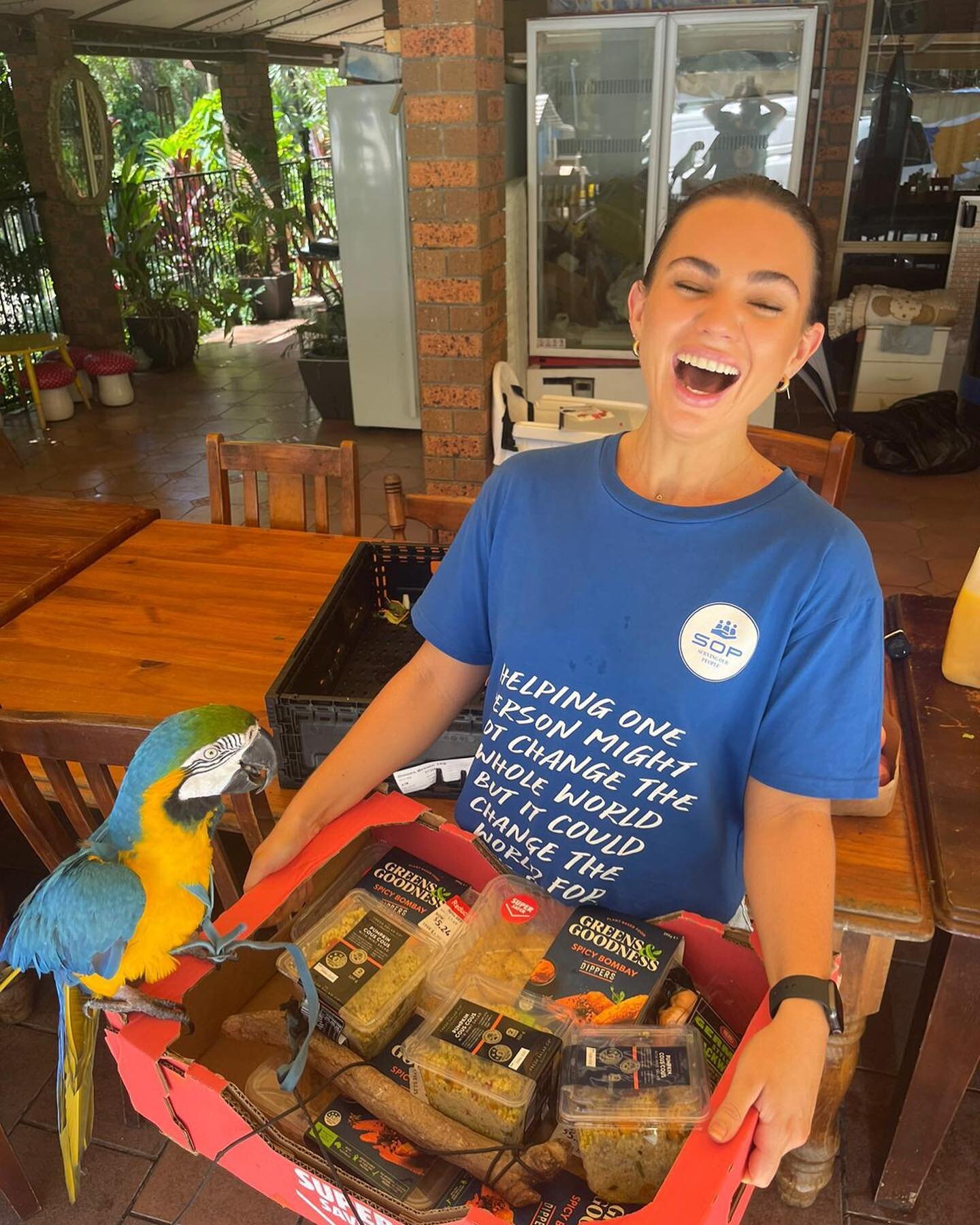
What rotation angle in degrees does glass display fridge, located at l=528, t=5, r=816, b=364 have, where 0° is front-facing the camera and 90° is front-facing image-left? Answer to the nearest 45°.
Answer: approximately 0°

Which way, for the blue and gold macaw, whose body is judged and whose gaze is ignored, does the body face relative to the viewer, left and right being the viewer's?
facing to the right of the viewer

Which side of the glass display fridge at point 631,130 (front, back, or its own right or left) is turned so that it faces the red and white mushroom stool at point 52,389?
right

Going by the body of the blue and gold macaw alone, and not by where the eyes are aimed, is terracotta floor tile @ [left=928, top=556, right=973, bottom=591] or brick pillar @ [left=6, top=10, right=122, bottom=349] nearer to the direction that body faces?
the terracotta floor tile

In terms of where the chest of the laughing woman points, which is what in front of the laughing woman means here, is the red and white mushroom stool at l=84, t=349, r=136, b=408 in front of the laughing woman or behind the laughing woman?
behind

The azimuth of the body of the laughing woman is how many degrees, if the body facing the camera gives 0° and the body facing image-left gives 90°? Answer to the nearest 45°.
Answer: approximately 0°
